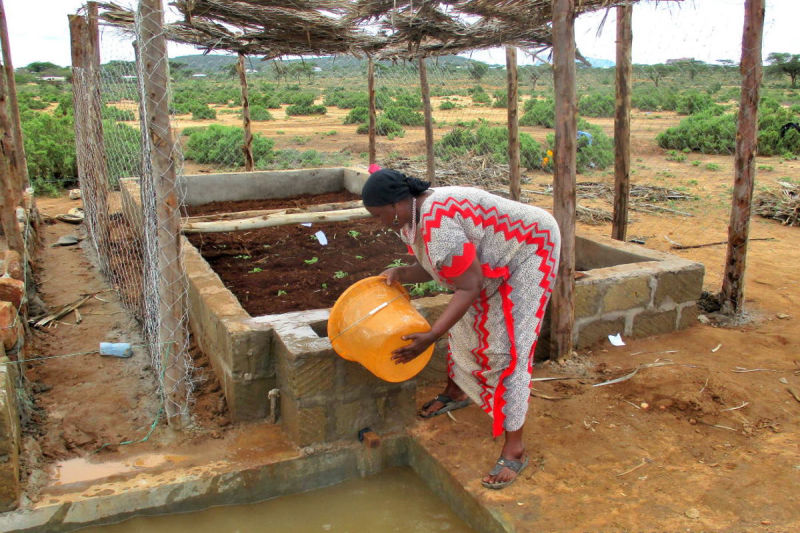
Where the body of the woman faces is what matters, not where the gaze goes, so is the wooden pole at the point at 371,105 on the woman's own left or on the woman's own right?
on the woman's own right

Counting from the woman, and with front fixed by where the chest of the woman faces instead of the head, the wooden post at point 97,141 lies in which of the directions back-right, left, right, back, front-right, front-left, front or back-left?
front-right

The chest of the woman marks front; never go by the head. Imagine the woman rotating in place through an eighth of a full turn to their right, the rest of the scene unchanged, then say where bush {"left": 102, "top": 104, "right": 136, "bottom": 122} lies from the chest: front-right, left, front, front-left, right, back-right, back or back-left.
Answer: front

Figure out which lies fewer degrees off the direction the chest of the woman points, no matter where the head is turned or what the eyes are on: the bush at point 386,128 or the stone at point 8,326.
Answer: the stone

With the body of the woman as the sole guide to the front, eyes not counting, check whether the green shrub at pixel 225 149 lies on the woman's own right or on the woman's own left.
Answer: on the woman's own right

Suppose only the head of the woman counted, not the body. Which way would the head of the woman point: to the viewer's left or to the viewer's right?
to the viewer's left

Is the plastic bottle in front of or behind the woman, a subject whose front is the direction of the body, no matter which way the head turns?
in front

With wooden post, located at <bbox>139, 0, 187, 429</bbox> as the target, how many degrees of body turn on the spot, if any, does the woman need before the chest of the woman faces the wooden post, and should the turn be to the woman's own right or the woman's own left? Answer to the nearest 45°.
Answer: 0° — they already face it

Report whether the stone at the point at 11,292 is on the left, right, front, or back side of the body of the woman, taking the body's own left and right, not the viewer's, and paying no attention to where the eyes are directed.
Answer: front

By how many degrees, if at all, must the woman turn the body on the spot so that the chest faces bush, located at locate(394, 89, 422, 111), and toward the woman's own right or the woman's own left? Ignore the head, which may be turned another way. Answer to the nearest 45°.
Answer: approximately 90° to the woman's own right

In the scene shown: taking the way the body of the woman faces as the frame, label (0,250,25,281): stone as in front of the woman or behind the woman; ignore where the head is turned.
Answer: in front

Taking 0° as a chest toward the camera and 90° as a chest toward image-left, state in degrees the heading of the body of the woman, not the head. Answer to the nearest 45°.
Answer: approximately 90°

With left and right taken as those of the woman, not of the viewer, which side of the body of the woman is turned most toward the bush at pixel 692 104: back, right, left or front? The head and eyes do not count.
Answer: right
